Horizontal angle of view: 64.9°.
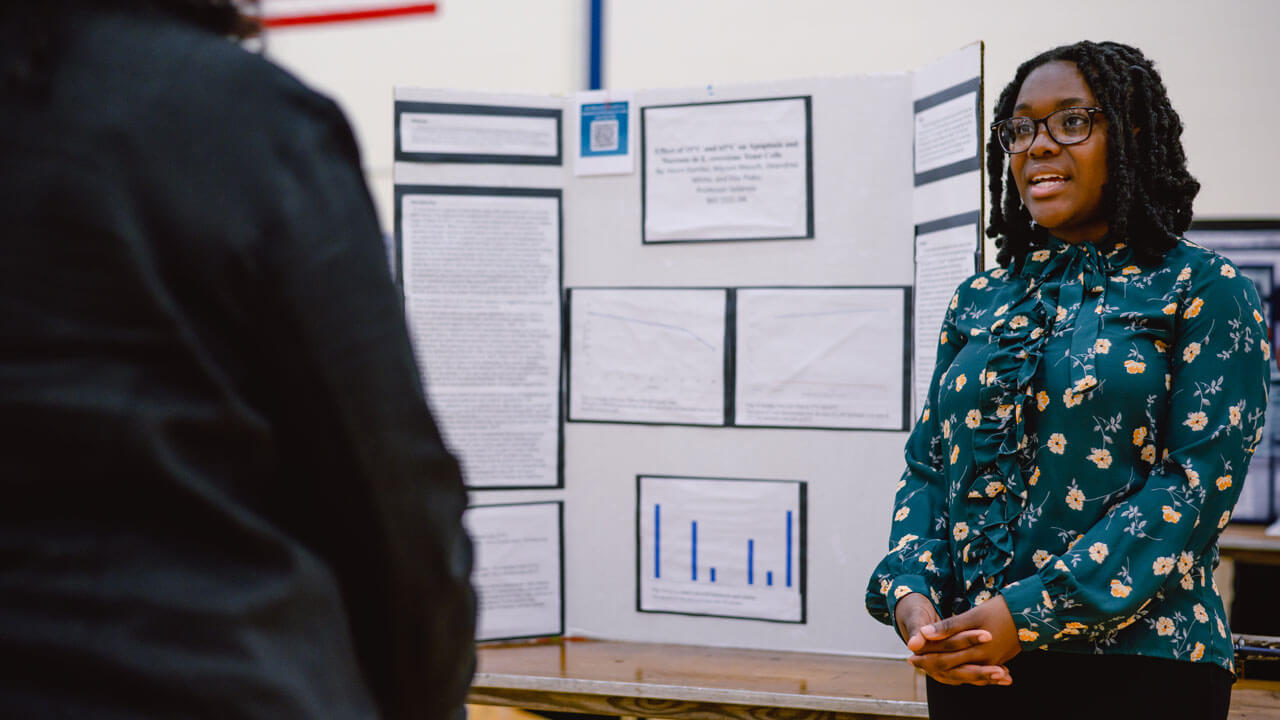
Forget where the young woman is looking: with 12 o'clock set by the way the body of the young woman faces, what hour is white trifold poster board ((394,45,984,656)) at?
The white trifold poster board is roughly at 3 o'clock from the young woman.

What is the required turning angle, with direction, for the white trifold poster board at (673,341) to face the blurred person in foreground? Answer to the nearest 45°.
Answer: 0° — it already faces them

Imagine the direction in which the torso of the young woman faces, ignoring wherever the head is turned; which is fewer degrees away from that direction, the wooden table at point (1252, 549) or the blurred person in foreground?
the blurred person in foreground

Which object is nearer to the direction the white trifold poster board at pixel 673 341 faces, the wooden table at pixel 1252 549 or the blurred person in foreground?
the blurred person in foreground

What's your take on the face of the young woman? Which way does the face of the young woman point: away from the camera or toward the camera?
toward the camera

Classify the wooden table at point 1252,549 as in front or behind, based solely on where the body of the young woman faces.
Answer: behind

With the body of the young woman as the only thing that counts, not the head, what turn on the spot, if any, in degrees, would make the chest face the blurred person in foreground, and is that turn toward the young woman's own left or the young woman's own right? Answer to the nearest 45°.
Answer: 0° — they already face them

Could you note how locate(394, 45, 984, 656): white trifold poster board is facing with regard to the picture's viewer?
facing the viewer

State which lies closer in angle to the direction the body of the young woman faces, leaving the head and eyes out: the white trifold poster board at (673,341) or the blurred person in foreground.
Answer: the blurred person in foreground

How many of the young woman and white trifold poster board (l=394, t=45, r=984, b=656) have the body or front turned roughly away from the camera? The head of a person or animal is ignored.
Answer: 0

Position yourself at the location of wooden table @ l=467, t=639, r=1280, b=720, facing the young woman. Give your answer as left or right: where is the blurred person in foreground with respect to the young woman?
right

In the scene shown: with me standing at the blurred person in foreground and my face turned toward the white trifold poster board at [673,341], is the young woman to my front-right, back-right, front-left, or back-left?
front-right

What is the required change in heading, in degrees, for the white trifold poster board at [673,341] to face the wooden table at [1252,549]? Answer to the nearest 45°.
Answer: approximately 90° to its left

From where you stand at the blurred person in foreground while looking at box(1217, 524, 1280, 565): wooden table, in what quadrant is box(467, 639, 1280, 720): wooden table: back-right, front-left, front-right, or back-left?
front-left
